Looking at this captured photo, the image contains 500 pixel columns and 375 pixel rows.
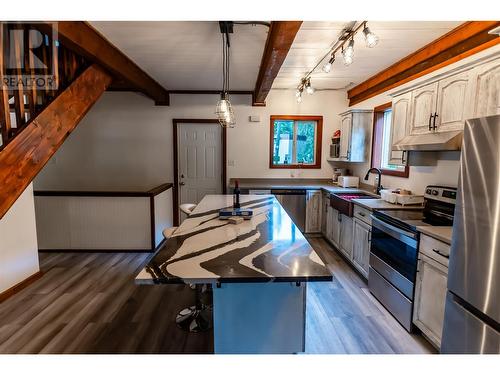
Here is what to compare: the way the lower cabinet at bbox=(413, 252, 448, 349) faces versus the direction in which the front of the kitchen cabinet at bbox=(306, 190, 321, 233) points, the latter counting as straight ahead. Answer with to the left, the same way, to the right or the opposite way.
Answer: to the right

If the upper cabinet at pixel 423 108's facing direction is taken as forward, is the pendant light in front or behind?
in front

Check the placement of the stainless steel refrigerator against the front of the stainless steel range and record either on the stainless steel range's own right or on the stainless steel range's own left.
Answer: on the stainless steel range's own left

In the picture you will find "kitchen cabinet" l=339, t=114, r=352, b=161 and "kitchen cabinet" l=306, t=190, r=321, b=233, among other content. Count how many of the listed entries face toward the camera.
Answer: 1

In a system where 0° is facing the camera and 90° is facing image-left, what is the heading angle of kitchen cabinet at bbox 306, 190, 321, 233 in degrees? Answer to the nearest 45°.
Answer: approximately 0°

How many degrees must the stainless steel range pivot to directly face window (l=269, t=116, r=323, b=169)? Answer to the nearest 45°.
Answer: approximately 90° to its right

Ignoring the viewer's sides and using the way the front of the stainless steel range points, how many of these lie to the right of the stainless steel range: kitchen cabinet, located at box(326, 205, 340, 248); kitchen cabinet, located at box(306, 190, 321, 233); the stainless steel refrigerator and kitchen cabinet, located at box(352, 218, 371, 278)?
3

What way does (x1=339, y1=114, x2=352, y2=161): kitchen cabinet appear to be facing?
to the viewer's left
